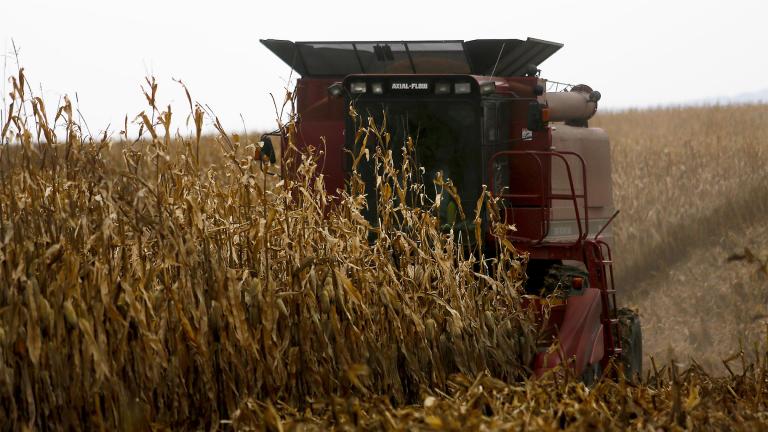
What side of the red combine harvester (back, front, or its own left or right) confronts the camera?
front
